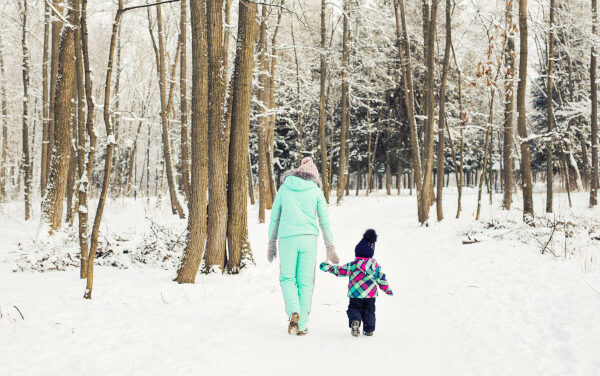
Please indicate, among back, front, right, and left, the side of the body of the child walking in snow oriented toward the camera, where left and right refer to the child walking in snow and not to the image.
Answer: back

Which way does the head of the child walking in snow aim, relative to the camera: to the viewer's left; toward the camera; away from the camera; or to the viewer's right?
away from the camera

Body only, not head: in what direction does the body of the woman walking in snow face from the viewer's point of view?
away from the camera

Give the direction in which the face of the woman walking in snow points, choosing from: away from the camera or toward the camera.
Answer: away from the camera

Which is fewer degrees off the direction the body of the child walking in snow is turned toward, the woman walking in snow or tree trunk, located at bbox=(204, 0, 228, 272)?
the tree trunk

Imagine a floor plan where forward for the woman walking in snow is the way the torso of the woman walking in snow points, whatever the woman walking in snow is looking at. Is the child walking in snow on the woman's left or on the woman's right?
on the woman's right

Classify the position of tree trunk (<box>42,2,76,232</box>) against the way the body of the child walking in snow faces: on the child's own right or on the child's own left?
on the child's own left

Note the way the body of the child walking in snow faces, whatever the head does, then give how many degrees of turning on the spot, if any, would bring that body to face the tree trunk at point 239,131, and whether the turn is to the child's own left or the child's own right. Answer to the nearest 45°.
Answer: approximately 45° to the child's own left

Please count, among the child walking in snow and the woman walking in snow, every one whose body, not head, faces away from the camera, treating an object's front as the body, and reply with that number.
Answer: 2

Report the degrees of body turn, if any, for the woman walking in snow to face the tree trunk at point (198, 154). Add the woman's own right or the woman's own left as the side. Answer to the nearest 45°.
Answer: approximately 45° to the woman's own left

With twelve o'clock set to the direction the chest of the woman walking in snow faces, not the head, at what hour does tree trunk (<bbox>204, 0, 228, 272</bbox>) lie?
The tree trunk is roughly at 11 o'clock from the woman walking in snow.

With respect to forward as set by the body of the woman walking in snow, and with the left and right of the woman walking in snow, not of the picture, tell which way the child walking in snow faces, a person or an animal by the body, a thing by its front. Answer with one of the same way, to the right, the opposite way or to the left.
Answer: the same way

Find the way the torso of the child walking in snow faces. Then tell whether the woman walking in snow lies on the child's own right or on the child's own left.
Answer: on the child's own left
